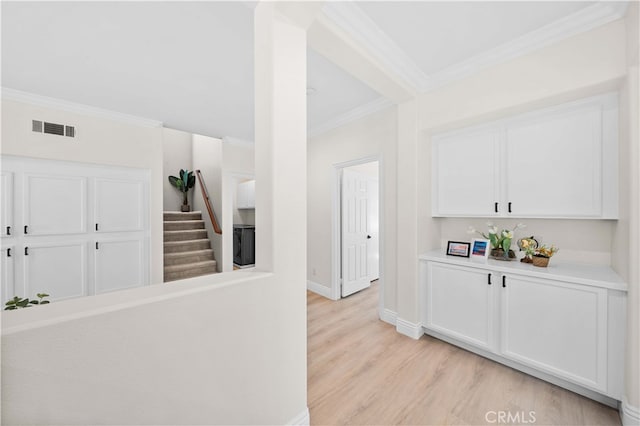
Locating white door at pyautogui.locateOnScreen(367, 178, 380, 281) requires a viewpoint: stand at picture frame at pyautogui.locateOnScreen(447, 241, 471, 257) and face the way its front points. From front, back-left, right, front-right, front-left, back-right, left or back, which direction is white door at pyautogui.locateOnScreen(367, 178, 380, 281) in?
back-right

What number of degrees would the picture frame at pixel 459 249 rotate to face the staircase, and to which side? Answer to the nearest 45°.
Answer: approximately 90° to its right

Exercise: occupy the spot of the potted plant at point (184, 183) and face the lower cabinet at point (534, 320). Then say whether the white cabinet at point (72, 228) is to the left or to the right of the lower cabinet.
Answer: right

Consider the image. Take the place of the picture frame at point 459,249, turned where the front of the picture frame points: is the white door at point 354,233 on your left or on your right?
on your right

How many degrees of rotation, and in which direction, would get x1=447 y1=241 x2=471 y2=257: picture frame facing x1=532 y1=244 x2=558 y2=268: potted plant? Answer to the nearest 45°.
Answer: approximately 90° to its left

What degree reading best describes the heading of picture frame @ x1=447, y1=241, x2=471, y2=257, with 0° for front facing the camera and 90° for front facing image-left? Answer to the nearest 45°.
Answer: approximately 0°

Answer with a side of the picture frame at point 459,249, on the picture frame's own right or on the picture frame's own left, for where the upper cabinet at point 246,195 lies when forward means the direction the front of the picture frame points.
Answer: on the picture frame's own right
